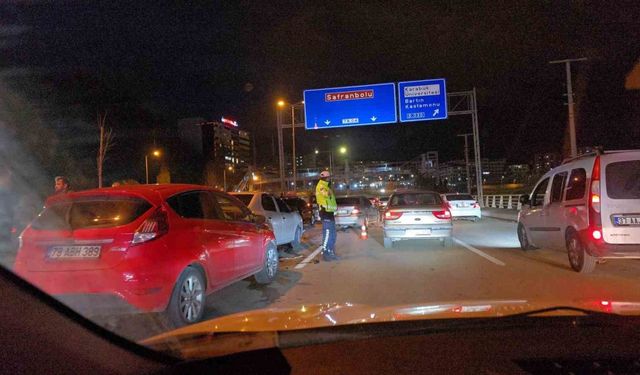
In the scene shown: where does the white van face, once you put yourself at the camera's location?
facing away from the viewer and to the left of the viewer

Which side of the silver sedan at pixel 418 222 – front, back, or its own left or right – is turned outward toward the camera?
back

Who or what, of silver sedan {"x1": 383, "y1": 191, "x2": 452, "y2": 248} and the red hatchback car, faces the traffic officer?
the red hatchback car

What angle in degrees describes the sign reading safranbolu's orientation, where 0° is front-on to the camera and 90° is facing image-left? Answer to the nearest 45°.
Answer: approximately 0°

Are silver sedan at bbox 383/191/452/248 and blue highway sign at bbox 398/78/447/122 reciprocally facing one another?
yes

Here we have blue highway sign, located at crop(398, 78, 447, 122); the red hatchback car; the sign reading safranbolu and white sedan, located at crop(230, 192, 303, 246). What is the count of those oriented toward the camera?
2

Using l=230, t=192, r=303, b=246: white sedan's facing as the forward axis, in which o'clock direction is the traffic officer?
The traffic officer is roughly at 3 o'clock from the white sedan.
